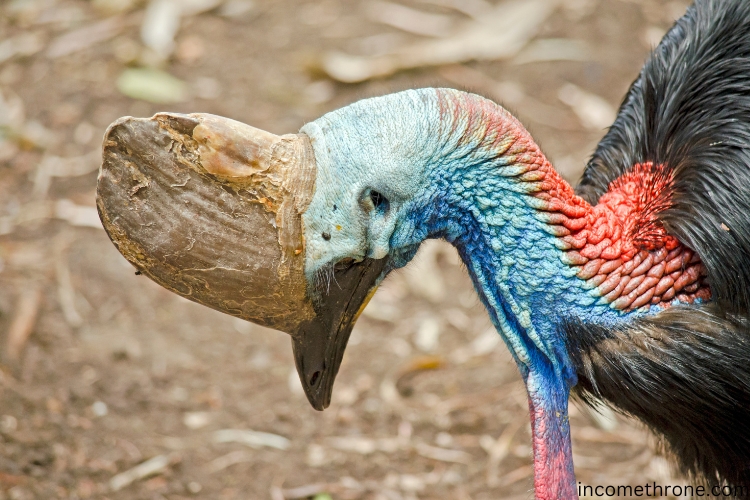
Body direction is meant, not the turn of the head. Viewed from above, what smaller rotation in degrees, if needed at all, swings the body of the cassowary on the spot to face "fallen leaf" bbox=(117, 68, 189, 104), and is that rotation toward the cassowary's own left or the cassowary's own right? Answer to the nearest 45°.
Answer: approximately 45° to the cassowary's own right

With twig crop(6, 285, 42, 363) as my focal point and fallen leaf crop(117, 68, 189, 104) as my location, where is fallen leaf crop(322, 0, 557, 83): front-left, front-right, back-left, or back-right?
back-left

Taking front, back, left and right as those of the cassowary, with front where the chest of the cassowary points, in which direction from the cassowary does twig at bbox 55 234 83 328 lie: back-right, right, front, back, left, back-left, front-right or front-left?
front-right

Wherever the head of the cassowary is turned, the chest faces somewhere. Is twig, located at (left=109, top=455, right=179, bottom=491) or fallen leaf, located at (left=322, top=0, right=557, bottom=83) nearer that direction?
the twig

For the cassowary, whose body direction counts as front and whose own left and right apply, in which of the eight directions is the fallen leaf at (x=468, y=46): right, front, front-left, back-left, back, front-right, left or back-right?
right

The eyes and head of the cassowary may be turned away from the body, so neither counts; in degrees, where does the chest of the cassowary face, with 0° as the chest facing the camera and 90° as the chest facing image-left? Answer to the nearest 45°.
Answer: approximately 90°

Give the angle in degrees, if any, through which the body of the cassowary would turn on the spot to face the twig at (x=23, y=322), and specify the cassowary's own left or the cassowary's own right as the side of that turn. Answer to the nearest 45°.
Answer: approximately 45° to the cassowary's own right
